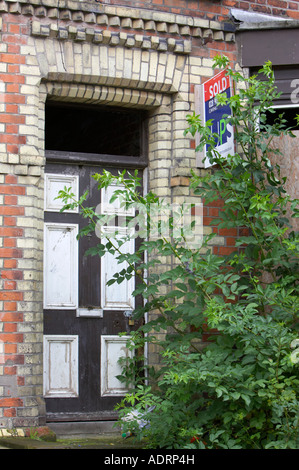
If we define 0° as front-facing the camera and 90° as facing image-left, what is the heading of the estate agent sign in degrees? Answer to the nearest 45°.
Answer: approximately 45°
